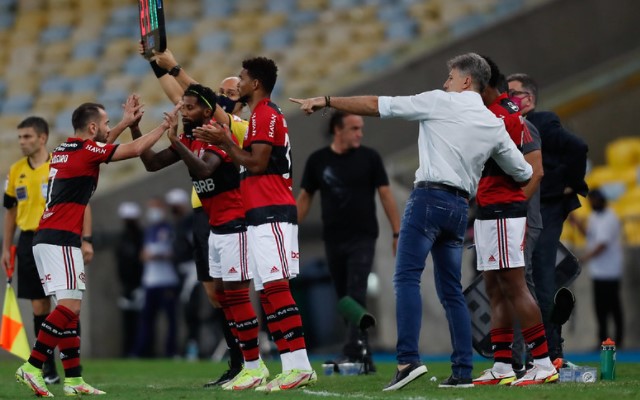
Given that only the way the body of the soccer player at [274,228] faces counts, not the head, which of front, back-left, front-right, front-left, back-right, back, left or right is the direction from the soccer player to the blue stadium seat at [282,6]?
right

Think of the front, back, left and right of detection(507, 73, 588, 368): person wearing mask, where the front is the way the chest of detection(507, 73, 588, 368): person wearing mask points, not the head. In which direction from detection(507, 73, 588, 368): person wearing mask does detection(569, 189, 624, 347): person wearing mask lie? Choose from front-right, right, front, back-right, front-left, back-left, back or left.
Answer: right

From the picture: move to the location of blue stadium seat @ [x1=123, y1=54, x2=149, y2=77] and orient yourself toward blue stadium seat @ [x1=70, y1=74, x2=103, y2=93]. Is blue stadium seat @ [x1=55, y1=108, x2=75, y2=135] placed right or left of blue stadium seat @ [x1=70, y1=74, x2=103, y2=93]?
left

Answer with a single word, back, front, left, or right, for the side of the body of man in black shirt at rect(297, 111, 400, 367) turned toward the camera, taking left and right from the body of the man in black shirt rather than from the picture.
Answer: front

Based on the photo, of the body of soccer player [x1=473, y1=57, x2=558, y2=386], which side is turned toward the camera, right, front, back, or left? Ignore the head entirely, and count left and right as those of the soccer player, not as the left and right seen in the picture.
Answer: left

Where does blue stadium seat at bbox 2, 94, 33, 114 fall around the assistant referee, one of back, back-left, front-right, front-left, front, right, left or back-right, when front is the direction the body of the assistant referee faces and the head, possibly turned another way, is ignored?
back

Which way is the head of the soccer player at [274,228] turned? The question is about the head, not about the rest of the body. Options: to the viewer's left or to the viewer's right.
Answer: to the viewer's left

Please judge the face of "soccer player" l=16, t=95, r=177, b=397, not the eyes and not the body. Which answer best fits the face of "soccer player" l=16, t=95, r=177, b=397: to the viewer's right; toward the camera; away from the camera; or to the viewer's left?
to the viewer's right

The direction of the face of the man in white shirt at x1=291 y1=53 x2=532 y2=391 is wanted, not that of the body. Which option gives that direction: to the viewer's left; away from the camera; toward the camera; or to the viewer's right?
to the viewer's left

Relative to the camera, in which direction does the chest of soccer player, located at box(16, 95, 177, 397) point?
to the viewer's right

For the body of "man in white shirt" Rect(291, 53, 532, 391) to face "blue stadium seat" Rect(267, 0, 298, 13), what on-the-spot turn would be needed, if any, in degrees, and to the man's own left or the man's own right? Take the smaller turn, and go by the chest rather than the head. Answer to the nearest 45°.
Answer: approximately 45° to the man's own right

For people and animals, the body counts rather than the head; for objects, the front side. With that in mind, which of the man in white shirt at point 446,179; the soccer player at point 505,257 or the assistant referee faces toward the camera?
the assistant referee

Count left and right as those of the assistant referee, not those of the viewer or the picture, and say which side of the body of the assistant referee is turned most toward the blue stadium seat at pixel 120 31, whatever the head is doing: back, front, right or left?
back

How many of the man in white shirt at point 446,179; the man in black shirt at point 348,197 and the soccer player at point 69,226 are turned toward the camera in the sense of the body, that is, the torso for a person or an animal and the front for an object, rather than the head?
1
